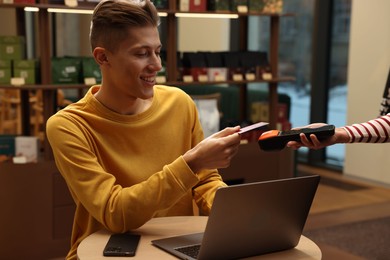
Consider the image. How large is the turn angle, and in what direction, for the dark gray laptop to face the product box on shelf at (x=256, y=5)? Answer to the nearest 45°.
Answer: approximately 45° to its right

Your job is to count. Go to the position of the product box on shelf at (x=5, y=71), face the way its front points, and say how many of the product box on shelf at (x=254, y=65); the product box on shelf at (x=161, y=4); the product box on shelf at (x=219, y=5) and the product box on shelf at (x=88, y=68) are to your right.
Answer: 0

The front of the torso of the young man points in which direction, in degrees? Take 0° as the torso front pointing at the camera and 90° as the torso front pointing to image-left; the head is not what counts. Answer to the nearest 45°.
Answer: approximately 315°

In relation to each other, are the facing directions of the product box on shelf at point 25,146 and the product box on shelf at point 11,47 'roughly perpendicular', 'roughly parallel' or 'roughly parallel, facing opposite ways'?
roughly parallel

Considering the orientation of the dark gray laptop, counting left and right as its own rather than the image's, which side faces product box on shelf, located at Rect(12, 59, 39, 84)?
front

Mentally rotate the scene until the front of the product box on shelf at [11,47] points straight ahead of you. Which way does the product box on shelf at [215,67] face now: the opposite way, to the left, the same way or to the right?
the same way

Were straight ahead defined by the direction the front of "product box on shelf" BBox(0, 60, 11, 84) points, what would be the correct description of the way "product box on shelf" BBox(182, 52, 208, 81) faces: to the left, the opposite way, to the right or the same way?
the same way

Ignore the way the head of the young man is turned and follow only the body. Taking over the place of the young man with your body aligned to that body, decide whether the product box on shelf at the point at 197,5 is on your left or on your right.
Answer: on your left

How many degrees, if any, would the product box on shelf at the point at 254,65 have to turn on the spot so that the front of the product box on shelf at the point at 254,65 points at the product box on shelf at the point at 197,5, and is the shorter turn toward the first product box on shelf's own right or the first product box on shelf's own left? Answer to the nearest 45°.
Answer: approximately 45° to the first product box on shelf's own right

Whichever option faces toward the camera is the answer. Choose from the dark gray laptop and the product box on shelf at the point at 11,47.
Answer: the product box on shelf

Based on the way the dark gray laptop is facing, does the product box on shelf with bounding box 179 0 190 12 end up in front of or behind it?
in front

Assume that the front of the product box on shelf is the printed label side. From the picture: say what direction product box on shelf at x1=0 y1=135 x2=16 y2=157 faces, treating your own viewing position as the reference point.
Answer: facing the viewer

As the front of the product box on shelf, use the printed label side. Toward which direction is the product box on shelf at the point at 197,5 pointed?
toward the camera

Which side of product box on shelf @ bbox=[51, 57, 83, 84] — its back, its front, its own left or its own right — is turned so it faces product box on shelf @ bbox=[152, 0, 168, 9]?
left

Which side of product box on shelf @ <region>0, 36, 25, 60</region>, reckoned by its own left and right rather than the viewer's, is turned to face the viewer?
front

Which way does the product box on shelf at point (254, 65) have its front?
toward the camera

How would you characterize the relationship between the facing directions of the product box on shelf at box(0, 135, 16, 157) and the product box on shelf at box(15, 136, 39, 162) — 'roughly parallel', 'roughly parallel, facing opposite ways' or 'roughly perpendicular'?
roughly parallel

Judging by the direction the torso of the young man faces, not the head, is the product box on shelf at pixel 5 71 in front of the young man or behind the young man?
behind

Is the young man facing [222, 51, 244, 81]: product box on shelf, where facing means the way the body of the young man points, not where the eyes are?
no
